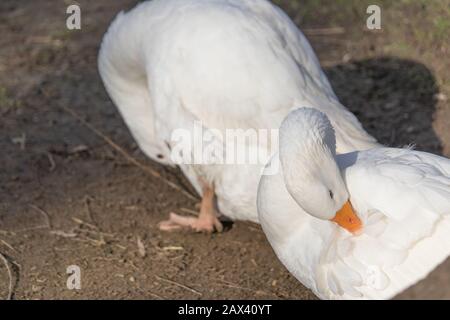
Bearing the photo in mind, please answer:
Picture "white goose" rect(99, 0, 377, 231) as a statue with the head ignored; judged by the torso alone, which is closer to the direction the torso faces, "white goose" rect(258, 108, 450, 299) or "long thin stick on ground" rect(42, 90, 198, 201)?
the long thin stick on ground

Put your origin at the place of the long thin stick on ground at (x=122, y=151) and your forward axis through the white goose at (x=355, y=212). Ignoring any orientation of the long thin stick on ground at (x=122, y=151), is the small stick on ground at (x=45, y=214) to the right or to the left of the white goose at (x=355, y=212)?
right

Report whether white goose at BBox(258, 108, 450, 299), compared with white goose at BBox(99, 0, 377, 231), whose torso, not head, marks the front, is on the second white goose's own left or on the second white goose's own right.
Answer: on the second white goose's own left

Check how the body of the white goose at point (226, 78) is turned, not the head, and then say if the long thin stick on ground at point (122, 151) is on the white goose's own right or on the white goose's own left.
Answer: on the white goose's own right

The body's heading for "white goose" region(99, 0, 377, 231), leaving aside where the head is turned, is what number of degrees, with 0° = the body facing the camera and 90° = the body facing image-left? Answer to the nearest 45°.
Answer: approximately 90°

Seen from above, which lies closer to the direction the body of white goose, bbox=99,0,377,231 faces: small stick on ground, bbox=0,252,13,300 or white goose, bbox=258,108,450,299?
the small stick on ground
